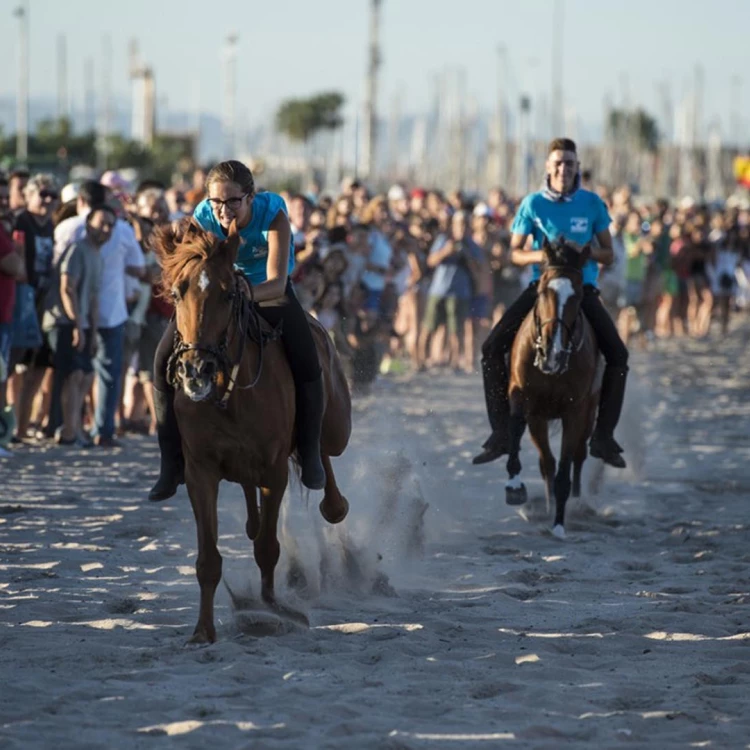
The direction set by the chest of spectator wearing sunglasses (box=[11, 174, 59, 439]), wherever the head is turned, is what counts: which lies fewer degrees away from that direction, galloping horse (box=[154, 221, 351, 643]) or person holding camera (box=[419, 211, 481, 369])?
the galloping horse

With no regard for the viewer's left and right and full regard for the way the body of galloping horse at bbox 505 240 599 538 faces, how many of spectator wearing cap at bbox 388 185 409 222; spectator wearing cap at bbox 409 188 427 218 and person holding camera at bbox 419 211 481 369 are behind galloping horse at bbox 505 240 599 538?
3

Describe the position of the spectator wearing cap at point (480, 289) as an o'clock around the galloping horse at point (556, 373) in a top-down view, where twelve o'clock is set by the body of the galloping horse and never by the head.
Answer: The spectator wearing cap is roughly at 6 o'clock from the galloping horse.

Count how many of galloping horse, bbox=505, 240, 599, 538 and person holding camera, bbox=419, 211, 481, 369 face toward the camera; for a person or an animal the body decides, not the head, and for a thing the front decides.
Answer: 2

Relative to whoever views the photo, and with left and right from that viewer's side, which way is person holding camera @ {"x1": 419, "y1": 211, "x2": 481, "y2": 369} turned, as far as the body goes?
facing the viewer

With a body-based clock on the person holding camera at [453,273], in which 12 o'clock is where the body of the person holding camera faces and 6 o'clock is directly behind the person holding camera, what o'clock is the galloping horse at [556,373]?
The galloping horse is roughly at 12 o'clock from the person holding camera.

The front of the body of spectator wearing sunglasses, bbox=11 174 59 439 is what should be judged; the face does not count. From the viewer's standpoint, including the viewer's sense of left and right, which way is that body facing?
facing the viewer and to the right of the viewer

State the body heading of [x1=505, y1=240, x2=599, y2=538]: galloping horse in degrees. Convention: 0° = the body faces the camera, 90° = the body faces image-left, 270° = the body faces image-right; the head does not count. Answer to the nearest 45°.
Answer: approximately 0°

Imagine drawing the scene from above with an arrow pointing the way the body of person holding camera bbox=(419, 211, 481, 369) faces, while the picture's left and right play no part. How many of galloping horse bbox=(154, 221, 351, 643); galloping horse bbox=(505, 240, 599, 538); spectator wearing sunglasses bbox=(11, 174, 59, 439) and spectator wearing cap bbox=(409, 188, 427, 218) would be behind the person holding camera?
1

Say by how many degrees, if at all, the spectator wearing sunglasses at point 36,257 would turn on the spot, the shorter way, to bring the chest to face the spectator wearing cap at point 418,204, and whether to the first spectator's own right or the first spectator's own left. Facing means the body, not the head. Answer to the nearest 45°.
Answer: approximately 90° to the first spectator's own left

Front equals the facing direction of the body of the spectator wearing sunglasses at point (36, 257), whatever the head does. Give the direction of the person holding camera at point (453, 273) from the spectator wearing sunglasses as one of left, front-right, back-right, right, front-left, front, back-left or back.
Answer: left
